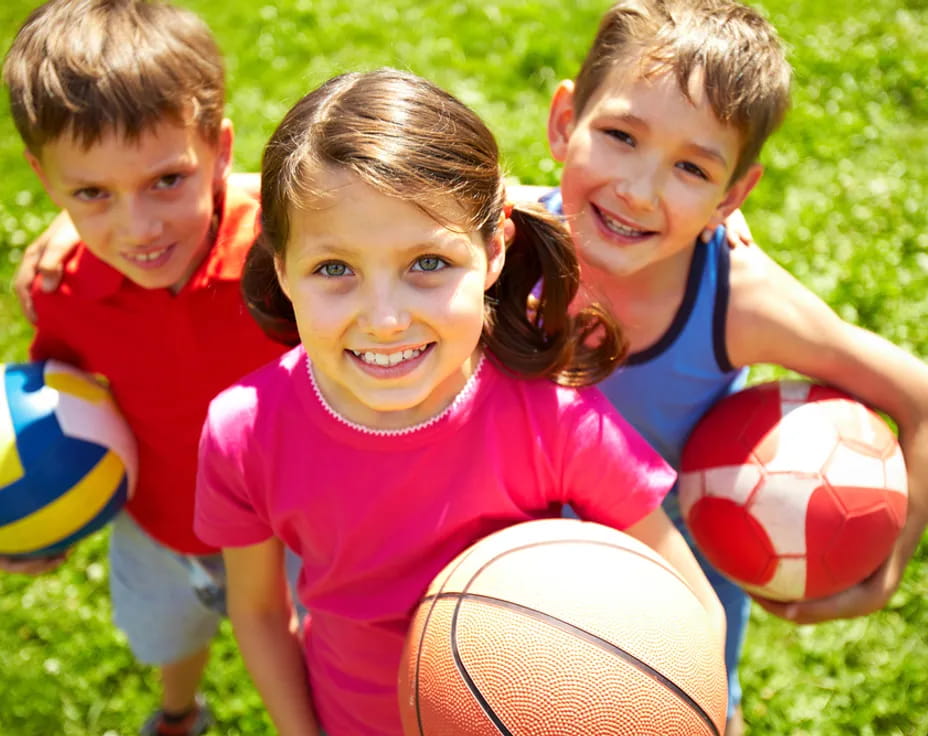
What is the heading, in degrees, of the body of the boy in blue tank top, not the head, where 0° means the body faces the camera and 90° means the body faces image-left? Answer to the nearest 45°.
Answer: approximately 0°

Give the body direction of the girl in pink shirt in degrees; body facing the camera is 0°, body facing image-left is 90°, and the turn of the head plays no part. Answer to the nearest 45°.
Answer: approximately 0°

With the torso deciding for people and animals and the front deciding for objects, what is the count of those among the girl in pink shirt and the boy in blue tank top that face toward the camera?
2

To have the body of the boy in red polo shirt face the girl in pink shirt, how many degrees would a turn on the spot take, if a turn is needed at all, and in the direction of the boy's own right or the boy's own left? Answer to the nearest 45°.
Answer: approximately 45° to the boy's own left

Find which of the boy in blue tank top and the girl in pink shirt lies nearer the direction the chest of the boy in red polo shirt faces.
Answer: the girl in pink shirt

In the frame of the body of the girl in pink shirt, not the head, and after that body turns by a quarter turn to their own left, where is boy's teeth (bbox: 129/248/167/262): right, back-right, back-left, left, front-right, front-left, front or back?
back-left

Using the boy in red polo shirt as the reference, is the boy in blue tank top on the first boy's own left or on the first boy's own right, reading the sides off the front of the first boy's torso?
on the first boy's own left

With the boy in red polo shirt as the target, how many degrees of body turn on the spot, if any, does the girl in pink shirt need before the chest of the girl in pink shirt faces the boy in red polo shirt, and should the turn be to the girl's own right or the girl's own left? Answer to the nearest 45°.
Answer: approximately 135° to the girl's own right
